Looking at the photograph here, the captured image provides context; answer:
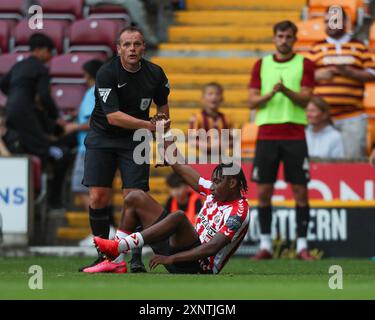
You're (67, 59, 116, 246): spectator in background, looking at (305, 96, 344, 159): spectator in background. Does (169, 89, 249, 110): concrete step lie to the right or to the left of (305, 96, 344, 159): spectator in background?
left

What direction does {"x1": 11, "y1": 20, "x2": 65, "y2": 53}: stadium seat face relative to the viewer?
toward the camera

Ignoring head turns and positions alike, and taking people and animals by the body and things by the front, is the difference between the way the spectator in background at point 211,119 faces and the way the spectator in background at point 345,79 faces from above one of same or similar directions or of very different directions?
same or similar directions

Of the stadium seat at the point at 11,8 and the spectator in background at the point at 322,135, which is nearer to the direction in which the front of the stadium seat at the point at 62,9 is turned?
the spectator in background

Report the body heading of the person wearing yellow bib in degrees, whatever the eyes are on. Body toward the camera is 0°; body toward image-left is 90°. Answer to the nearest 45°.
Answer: approximately 0°

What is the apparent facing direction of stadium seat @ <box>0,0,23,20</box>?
toward the camera

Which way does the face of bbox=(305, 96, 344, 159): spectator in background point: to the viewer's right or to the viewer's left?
to the viewer's left

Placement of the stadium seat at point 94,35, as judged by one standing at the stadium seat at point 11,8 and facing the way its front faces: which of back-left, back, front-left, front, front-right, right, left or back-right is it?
front-left

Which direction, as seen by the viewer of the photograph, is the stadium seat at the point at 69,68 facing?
facing the viewer

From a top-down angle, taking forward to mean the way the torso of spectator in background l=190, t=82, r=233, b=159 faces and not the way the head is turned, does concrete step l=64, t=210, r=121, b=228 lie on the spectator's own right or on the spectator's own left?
on the spectator's own right
